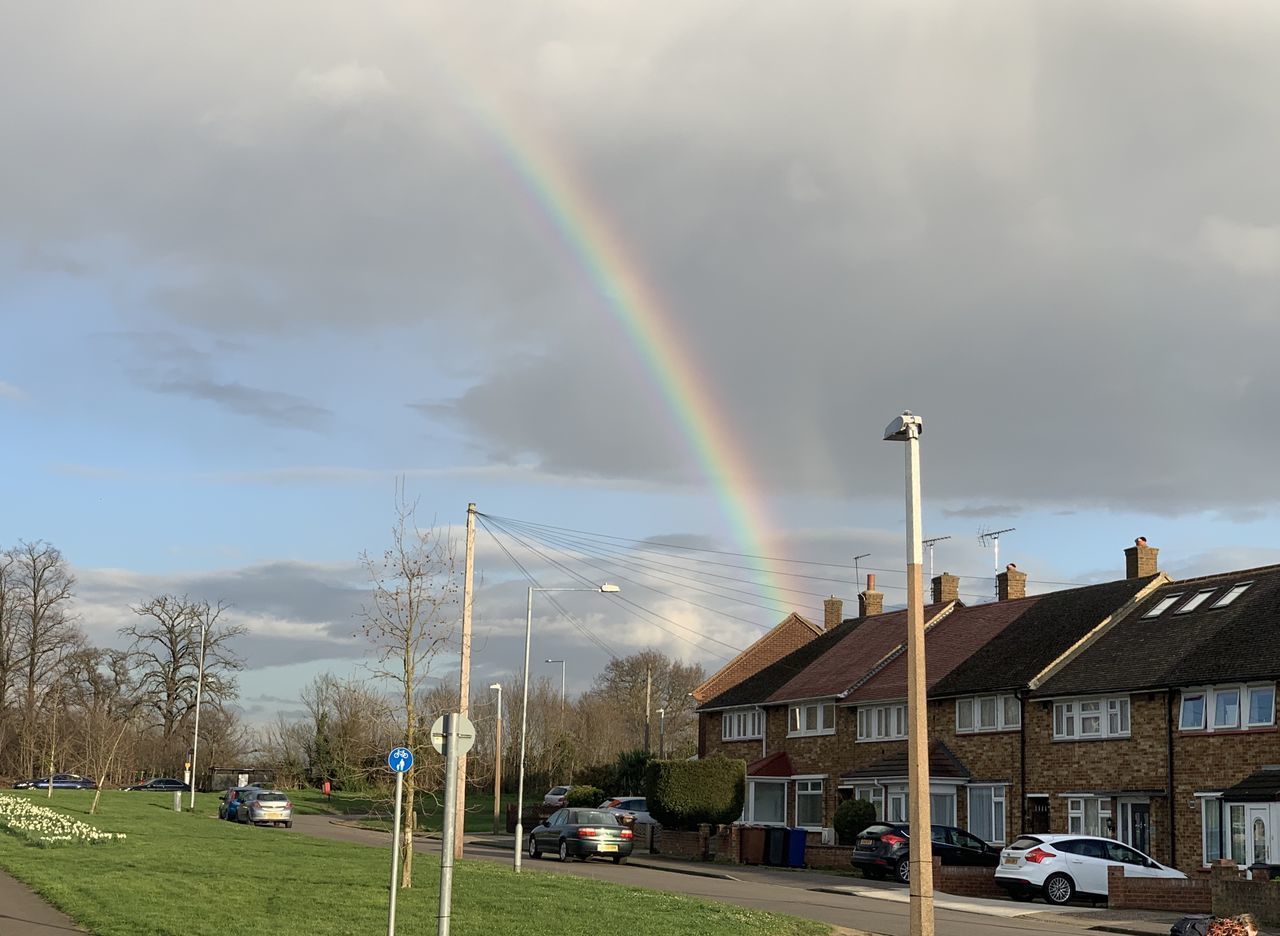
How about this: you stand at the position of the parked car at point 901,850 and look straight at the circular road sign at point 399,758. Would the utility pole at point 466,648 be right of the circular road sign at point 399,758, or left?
right

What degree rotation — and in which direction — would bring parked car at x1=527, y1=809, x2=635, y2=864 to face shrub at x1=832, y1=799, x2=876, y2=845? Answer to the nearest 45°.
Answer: approximately 90° to its right

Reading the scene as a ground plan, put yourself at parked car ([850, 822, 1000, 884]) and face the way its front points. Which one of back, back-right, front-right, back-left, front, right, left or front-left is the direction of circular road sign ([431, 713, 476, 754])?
back-right

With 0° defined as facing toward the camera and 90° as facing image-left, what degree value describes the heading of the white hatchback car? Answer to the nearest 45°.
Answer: approximately 225°

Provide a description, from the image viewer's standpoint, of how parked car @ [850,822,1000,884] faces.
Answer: facing away from the viewer and to the right of the viewer

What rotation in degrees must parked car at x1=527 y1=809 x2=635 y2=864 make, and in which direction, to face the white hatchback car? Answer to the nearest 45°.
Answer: approximately 180°

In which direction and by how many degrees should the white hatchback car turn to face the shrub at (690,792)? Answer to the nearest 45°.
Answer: approximately 90° to its left

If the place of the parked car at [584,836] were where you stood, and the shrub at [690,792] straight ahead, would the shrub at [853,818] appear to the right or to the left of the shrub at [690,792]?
right

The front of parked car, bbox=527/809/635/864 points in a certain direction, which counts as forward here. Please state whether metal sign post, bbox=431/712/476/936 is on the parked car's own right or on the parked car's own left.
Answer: on the parked car's own left

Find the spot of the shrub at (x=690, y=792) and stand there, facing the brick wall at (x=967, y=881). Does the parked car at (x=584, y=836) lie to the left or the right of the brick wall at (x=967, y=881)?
right

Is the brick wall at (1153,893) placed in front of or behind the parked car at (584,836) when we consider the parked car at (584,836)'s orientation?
behind

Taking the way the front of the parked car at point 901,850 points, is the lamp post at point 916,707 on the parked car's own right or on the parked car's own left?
on the parked car's own right

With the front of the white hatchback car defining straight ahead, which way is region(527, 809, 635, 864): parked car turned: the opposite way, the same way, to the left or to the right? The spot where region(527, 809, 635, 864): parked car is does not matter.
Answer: to the left
